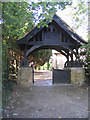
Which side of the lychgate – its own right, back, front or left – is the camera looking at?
front
